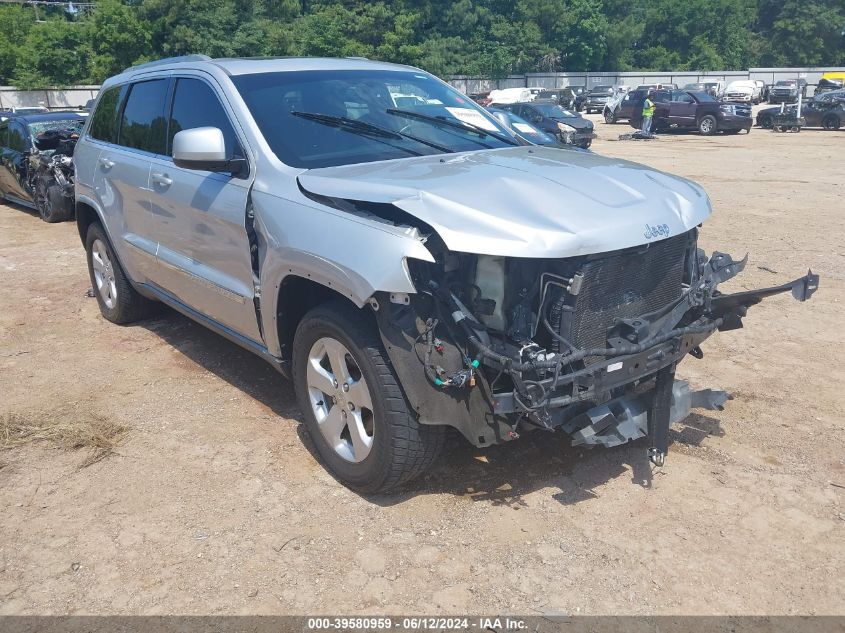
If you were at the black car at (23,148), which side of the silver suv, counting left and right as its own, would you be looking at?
back

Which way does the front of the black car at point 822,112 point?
to the viewer's left

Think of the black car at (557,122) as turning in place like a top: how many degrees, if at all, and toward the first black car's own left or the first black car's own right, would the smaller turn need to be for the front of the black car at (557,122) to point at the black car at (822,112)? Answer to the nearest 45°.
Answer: approximately 90° to the first black car's own left

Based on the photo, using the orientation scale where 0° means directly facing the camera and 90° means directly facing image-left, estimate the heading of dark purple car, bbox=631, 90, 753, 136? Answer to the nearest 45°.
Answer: approximately 315°

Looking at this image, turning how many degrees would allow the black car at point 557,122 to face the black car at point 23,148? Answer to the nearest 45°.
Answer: approximately 90° to its right

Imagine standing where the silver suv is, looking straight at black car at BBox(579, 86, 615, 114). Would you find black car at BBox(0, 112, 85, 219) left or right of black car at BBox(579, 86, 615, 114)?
left

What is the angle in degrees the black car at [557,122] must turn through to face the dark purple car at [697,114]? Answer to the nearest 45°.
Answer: approximately 90° to its left

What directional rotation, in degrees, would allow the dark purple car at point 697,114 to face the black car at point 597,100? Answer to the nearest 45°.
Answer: approximately 135° to its left

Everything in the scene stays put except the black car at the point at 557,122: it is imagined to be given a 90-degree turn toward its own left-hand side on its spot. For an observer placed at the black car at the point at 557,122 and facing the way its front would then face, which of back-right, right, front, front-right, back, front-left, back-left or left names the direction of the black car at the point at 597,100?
front-left

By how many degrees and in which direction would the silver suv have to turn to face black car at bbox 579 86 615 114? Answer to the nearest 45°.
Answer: approximately 135° to its left
